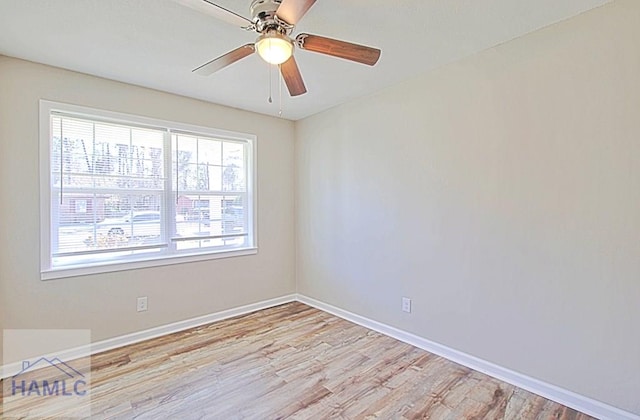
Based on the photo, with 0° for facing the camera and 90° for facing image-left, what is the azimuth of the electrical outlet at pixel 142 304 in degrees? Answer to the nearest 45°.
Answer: approximately 315°

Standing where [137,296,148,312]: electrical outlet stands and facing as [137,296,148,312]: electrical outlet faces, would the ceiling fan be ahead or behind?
ahead

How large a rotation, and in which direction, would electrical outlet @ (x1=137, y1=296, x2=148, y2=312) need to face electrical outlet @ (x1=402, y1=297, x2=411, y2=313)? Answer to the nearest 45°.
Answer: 0° — it already faces it

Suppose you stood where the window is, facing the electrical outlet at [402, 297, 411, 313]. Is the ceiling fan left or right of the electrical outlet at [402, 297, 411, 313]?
right

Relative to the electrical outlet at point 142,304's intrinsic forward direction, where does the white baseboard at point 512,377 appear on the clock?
The white baseboard is roughly at 12 o'clock from the electrical outlet.
